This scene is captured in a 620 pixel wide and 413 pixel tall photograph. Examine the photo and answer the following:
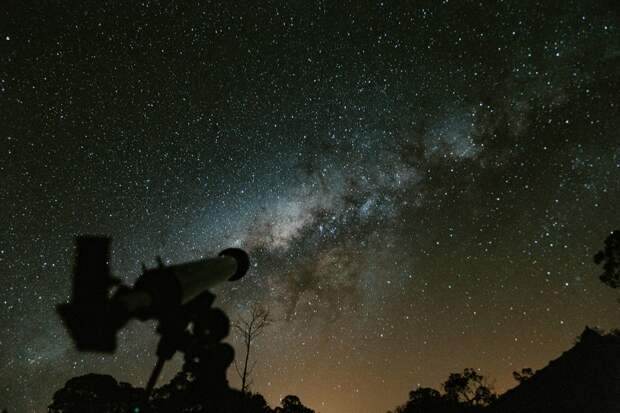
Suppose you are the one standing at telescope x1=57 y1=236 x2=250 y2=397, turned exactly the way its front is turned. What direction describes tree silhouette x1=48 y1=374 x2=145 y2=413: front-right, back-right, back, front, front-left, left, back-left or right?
front-left

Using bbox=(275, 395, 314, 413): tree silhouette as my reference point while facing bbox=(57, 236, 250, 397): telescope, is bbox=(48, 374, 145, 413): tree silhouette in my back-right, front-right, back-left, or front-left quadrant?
front-right

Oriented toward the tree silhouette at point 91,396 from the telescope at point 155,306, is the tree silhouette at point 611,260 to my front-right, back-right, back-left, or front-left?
front-right

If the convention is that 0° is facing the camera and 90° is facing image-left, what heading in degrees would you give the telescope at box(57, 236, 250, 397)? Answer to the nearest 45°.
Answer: approximately 225°

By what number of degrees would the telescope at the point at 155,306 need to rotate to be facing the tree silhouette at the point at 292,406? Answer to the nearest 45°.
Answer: approximately 45° to its left

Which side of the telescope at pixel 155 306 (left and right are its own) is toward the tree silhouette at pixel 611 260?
front

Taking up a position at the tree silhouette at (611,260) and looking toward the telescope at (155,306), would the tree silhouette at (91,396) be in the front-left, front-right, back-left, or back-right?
front-right
